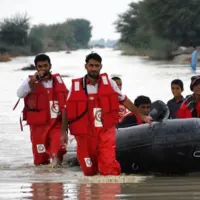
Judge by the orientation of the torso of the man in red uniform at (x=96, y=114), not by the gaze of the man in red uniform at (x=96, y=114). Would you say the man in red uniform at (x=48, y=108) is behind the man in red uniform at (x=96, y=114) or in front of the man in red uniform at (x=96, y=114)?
behind

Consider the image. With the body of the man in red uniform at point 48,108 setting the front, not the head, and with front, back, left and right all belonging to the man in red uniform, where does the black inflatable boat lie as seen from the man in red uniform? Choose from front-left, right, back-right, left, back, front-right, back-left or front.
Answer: front-left

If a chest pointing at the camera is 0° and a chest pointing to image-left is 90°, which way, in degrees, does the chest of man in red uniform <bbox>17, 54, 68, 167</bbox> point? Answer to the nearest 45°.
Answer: approximately 0°

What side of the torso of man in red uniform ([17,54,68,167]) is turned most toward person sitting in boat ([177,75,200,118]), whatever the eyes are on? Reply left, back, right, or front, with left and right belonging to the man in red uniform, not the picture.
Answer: left

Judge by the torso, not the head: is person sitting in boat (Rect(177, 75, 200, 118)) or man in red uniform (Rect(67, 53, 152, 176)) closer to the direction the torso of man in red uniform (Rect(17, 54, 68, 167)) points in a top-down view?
the man in red uniform

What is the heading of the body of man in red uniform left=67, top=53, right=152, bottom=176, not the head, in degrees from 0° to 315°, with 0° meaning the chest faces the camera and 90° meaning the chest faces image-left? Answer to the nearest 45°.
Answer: approximately 0°

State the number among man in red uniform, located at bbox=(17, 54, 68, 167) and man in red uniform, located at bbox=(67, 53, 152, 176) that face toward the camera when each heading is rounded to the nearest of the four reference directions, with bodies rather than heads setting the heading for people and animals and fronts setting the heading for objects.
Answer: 2

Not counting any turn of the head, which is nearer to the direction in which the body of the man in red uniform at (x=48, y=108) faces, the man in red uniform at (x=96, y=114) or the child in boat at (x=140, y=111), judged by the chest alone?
the man in red uniform
